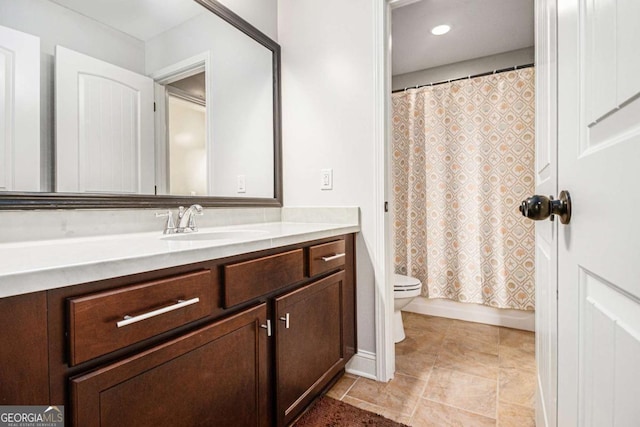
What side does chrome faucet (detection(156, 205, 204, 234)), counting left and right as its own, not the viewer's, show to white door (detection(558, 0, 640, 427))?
front

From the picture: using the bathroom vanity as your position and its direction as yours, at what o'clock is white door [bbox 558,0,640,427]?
The white door is roughly at 12 o'clock from the bathroom vanity.

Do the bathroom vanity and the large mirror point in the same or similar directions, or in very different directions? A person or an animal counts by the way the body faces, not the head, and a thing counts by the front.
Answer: same or similar directions

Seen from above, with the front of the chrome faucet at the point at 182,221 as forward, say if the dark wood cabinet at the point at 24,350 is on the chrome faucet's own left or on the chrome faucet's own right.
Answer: on the chrome faucet's own right

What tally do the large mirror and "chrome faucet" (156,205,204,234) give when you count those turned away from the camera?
0

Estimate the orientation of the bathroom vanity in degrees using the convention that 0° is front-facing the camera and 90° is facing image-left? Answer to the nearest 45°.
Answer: approximately 315°

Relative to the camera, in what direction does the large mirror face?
facing the viewer and to the right of the viewer

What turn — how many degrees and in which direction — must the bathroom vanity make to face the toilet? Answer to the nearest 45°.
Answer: approximately 90° to its left

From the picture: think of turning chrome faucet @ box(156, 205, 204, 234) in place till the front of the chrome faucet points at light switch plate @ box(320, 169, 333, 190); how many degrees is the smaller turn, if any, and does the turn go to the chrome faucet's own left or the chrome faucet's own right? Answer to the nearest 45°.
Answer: approximately 45° to the chrome faucet's own left

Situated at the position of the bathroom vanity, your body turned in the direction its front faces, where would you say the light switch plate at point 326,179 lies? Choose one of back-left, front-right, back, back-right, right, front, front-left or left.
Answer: left

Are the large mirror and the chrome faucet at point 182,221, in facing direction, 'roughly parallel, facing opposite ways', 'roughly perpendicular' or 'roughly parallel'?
roughly parallel

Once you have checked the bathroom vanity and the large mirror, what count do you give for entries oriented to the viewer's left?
0
